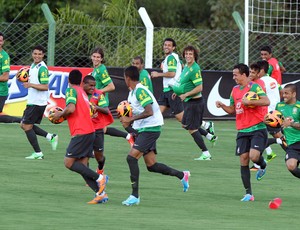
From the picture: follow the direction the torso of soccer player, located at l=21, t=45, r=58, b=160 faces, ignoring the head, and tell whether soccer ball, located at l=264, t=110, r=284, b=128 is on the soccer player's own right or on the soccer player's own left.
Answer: on the soccer player's own left

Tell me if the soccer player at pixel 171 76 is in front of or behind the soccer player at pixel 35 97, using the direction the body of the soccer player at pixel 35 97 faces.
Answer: behind

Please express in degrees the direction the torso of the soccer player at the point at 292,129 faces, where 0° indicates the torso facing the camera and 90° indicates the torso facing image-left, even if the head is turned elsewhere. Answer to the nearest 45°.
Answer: approximately 45°

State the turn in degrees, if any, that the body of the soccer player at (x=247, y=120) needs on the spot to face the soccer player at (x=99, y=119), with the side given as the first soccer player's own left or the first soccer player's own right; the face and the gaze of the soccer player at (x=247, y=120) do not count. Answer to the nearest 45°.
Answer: approximately 45° to the first soccer player's own right

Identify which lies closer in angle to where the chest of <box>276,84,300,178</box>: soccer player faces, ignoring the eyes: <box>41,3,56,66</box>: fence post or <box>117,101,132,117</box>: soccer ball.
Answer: the soccer ball
